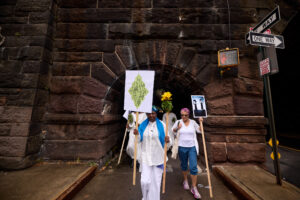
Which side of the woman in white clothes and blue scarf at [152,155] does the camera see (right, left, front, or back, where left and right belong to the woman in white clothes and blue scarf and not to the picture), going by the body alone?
front

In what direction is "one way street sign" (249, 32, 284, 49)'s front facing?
toward the camera

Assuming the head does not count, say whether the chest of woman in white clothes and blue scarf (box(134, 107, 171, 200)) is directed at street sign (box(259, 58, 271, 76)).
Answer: no

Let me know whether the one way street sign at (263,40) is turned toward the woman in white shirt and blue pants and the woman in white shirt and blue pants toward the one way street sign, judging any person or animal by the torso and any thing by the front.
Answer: no

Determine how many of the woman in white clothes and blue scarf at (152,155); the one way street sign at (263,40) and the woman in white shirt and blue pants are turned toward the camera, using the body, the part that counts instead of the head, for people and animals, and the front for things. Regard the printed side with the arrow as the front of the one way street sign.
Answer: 3

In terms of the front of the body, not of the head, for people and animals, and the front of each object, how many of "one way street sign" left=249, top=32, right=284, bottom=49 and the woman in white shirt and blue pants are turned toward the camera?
2

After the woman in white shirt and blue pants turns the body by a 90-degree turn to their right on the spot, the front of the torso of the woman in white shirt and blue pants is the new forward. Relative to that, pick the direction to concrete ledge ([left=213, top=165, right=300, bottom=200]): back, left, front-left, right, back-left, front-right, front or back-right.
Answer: back

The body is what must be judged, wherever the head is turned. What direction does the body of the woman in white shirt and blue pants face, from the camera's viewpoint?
toward the camera

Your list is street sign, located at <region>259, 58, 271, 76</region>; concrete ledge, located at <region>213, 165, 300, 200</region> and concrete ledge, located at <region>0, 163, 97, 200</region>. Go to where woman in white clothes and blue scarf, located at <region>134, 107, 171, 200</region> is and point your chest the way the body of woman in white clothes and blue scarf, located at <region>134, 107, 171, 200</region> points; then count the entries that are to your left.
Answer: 2

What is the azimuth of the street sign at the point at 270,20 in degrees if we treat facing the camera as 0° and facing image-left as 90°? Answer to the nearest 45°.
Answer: approximately 45°
